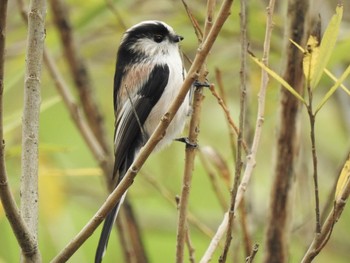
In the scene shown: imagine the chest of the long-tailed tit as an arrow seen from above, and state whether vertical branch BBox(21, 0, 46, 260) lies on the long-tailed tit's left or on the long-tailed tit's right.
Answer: on the long-tailed tit's right

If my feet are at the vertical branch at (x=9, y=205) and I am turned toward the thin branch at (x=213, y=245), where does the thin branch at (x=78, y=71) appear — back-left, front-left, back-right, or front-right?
front-left

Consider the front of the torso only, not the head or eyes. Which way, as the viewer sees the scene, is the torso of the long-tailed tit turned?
to the viewer's right
